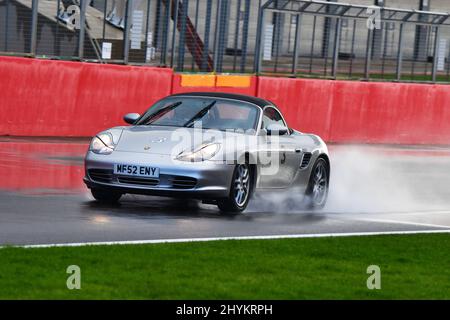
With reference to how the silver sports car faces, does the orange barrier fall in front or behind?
behind

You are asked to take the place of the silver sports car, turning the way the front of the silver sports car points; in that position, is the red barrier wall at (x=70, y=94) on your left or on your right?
on your right

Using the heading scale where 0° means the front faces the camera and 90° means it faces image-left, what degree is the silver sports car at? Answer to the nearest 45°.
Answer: approximately 45°

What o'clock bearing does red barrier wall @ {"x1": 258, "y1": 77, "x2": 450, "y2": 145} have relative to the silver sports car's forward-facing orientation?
The red barrier wall is roughly at 5 o'clock from the silver sports car.

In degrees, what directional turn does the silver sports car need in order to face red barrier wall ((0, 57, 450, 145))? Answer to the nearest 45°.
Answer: approximately 135° to its right
